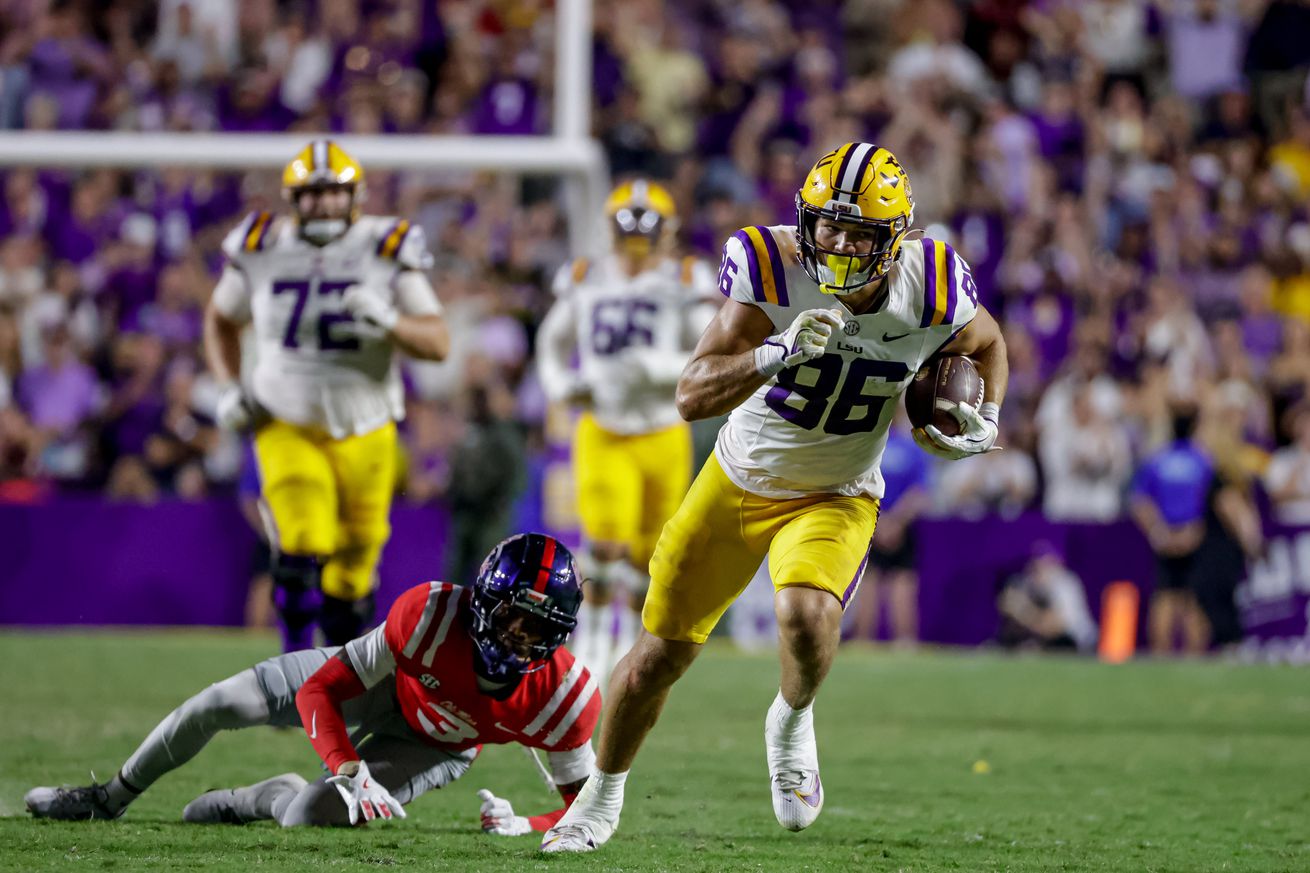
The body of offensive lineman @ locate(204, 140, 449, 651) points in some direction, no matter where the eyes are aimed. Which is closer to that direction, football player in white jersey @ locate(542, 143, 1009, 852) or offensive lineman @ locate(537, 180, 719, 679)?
the football player in white jersey

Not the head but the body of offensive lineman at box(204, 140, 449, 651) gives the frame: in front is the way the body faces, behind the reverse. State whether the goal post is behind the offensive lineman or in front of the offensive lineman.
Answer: behind

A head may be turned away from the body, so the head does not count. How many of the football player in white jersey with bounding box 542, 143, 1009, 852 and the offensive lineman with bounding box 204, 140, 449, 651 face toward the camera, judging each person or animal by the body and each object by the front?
2

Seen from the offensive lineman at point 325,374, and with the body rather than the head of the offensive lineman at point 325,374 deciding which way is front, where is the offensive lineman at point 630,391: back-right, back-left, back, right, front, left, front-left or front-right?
back-left

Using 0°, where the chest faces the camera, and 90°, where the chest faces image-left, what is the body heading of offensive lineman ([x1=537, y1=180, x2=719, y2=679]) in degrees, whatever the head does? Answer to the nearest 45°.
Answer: approximately 0°

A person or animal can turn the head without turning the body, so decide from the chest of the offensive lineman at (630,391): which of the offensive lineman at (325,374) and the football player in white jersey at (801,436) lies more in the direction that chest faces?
the football player in white jersey

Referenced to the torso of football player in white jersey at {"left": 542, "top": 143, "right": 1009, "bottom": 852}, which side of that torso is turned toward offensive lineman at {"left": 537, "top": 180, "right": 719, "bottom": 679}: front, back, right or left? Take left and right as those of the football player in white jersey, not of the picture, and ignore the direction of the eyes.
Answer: back

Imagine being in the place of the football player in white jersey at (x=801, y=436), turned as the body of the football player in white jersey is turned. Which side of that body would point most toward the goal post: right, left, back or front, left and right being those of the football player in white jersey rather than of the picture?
back
